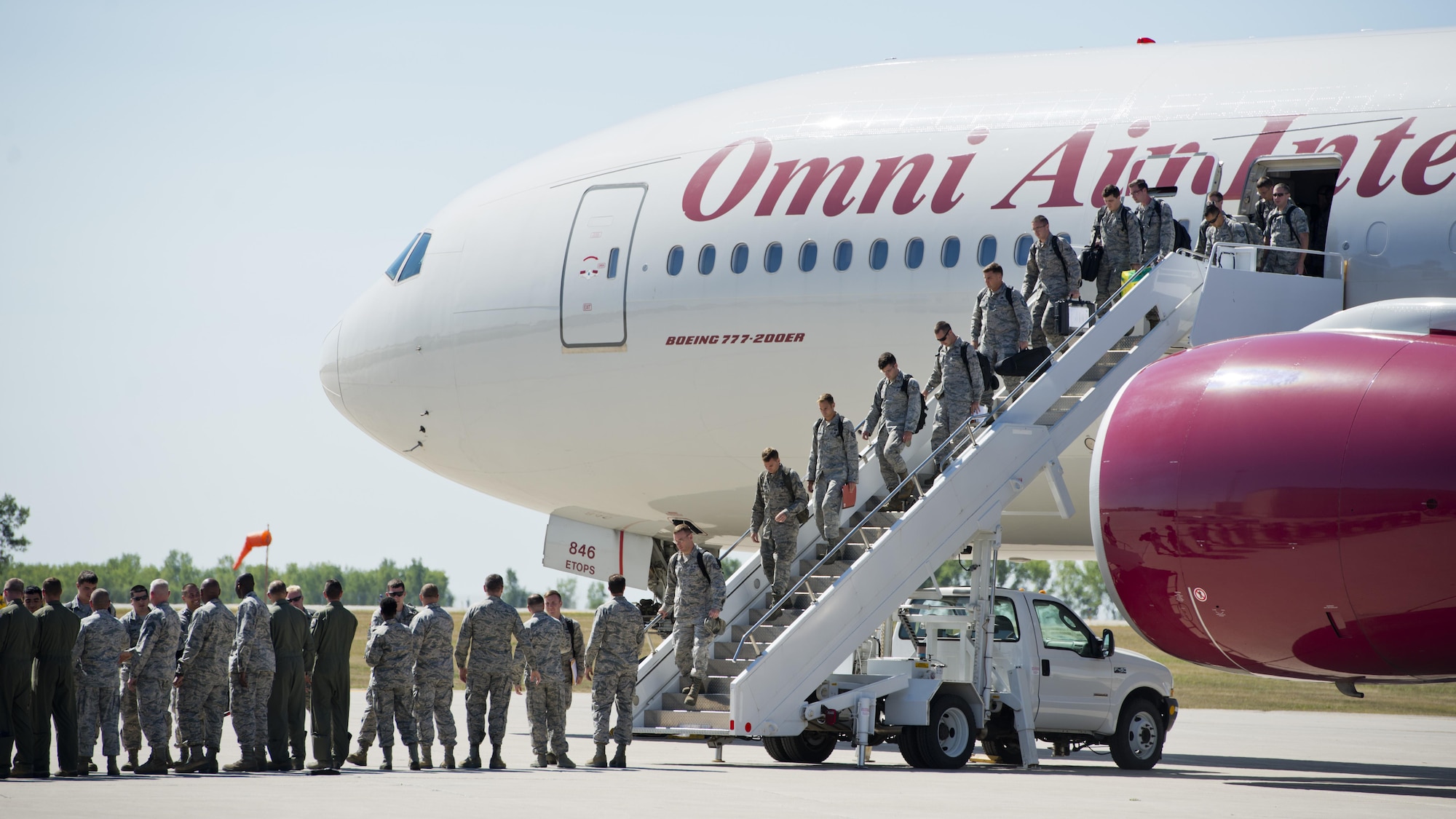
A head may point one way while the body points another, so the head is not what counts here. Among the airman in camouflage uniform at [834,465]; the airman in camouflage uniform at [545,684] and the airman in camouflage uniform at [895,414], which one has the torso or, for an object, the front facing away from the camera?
the airman in camouflage uniform at [545,684]

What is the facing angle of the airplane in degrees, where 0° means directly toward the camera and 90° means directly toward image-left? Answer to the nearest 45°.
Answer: approximately 90°

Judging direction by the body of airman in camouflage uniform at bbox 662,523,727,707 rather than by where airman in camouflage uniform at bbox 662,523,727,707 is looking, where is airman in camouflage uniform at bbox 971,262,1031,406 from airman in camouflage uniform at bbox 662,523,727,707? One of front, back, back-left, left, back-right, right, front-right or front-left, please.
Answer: back-left

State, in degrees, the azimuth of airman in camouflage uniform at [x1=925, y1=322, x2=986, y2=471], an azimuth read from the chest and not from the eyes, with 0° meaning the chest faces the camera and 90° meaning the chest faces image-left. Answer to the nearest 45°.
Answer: approximately 45°

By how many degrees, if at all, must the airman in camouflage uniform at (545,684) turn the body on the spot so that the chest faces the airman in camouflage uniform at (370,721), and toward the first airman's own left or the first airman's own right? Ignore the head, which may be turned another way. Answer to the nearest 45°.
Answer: approximately 90° to the first airman's own left

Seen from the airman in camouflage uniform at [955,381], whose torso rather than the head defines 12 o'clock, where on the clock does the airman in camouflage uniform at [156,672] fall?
the airman in camouflage uniform at [156,672] is roughly at 1 o'clock from the airman in camouflage uniform at [955,381].

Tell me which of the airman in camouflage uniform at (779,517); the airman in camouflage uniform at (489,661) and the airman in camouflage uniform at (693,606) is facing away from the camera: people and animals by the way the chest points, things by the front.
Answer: the airman in camouflage uniform at (489,661)

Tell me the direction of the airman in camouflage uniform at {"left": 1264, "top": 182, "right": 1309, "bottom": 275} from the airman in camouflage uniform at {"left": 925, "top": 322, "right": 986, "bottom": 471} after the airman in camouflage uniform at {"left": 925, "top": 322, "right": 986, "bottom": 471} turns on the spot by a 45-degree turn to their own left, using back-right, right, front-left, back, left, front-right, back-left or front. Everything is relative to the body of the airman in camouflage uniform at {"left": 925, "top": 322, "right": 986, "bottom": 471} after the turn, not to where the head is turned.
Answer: left

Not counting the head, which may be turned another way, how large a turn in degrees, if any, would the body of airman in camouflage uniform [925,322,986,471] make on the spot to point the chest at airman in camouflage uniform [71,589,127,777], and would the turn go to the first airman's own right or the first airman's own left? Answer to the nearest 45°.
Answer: approximately 45° to the first airman's own right

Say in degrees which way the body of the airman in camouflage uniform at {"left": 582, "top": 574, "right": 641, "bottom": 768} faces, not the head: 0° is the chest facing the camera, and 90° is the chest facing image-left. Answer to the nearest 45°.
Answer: approximately 180°
